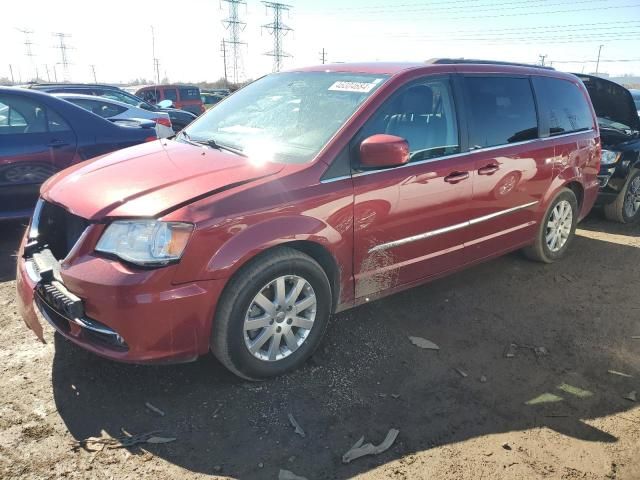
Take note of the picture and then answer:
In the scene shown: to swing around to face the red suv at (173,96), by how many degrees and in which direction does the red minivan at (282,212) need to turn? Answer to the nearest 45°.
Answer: approximately 135° to its right

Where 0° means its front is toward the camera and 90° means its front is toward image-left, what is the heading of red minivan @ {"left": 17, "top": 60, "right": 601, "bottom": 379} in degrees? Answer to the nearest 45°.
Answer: approximately 45°

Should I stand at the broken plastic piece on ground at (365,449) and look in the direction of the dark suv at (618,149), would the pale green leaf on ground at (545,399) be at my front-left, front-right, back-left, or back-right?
front-right

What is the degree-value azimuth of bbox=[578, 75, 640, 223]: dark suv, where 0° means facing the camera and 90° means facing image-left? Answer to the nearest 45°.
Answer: approximately 45°

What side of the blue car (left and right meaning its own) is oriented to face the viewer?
left

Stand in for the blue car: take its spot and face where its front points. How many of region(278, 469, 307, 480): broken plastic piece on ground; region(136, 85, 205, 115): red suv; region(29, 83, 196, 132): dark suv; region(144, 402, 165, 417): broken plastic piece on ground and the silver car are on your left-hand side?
2

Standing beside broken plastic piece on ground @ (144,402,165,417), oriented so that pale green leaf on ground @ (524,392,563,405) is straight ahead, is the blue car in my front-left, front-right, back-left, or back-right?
back-left

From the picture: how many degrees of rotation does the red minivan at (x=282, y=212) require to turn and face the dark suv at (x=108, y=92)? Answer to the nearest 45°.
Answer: approximately 90° to its right

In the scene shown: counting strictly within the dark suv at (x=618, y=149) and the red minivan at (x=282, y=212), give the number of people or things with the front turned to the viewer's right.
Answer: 0
